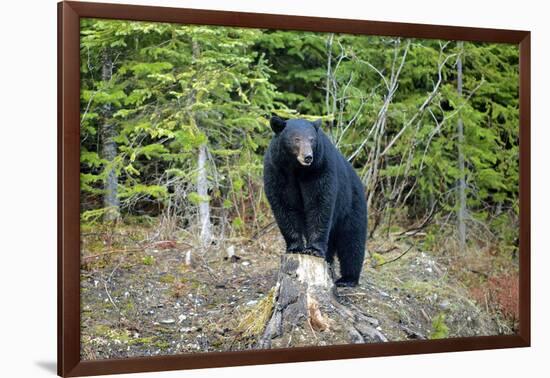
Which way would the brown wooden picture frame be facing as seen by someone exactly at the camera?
facing the viewer and to the right of the viewer
